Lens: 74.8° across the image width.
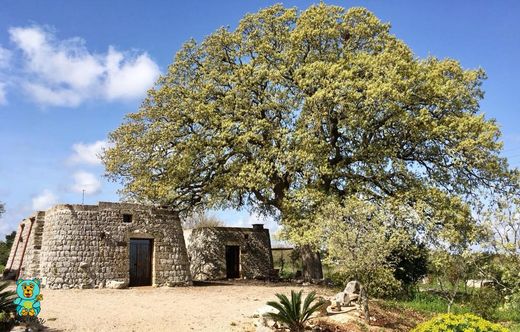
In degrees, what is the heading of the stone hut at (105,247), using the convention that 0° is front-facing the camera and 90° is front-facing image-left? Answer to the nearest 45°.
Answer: approximately 0°

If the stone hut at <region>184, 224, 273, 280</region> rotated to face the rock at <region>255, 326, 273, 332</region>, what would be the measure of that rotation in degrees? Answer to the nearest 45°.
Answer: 0° — it already faces it

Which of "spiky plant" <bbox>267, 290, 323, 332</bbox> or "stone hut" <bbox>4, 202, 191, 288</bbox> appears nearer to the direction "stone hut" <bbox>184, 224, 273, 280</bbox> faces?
the spiky plant

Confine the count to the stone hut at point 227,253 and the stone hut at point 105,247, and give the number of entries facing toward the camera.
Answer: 2

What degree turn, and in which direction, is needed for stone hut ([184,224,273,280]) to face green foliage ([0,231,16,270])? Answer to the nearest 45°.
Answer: approximately 135° to its right

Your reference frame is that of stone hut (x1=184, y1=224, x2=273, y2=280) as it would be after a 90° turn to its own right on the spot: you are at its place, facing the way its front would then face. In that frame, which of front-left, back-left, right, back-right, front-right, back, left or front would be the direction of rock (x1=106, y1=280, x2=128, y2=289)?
front-left
